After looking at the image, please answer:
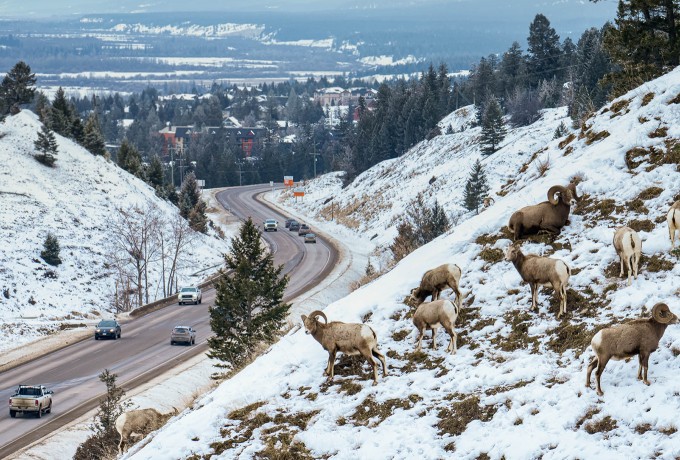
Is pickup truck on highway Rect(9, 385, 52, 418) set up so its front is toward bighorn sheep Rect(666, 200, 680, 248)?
no

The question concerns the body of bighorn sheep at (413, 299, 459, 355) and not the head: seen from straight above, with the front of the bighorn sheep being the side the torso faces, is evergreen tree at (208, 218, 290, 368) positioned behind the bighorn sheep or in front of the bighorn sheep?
in front

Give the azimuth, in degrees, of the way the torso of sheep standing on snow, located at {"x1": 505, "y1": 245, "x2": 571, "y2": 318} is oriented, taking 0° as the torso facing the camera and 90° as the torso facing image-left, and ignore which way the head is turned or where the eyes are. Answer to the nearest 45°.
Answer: approximately 135°

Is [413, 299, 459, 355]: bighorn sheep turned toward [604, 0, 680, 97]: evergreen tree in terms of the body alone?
no

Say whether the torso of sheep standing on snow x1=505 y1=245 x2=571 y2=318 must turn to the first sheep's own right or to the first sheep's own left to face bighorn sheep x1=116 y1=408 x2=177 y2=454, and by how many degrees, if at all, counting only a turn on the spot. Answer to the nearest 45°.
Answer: approximately 45° to the first sheep's own left

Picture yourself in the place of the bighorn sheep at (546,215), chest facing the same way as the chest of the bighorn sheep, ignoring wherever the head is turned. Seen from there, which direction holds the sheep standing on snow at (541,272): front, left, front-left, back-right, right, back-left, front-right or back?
right

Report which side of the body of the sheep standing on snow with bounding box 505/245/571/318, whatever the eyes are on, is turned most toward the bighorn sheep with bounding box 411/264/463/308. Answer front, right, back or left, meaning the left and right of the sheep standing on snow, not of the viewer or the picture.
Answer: front

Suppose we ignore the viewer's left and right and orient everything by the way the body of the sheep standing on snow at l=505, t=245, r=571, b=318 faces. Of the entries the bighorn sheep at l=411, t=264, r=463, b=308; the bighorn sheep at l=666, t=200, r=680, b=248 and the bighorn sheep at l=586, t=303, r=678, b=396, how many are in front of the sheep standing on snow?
1

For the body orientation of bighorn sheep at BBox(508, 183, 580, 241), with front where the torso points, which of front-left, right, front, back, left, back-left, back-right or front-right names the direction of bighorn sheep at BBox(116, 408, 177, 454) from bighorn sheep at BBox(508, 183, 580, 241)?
back

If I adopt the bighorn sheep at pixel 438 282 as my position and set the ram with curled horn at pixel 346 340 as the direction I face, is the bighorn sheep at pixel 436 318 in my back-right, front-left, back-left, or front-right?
front-left

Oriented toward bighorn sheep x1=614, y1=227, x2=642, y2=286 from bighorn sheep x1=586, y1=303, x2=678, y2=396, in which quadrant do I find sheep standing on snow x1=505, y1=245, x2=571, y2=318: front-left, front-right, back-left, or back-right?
front-left

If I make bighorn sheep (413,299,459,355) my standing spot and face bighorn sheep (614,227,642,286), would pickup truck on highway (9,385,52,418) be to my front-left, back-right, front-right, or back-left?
back-left

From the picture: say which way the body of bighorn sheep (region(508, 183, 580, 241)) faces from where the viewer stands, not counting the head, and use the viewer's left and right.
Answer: facing to the right of the viewer

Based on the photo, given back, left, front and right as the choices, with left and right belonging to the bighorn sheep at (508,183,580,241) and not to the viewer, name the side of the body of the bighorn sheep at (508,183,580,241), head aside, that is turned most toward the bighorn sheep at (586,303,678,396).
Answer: right
